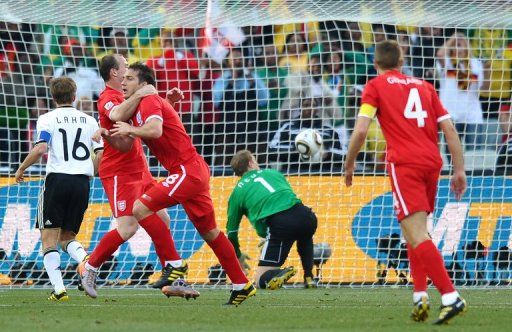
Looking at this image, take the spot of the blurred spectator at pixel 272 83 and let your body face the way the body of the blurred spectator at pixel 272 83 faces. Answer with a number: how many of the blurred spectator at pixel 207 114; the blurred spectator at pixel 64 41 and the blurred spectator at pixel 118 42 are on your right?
3

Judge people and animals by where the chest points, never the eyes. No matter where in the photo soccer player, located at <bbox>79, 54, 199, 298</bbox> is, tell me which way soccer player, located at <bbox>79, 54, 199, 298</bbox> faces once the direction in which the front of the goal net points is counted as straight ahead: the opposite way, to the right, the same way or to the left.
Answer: to the left

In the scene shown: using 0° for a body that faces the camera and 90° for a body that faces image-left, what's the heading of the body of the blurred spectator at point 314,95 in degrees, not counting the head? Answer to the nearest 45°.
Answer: approximately 0°

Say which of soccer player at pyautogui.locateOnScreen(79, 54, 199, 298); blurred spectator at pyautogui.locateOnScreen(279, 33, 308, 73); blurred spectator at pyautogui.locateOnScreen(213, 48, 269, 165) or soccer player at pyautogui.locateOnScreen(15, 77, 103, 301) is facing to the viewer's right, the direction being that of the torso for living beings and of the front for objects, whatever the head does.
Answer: soccer player at pyautogui.locateOnScreen(79, 54, 199, 298)

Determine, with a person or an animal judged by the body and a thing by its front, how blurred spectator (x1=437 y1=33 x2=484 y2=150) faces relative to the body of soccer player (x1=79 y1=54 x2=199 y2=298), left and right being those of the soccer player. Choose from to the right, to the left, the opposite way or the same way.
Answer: to the right

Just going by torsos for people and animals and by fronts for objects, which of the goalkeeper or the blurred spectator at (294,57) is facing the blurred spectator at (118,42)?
the goalkeeper

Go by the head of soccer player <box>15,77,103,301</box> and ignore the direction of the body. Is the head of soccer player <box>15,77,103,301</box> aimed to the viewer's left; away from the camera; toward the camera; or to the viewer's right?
away from the camera

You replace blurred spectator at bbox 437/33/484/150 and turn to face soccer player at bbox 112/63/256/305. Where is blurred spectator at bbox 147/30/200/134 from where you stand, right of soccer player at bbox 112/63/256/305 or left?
right

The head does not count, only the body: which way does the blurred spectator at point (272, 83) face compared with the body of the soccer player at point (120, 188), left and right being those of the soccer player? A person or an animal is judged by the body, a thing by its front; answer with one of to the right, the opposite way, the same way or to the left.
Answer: to the right
